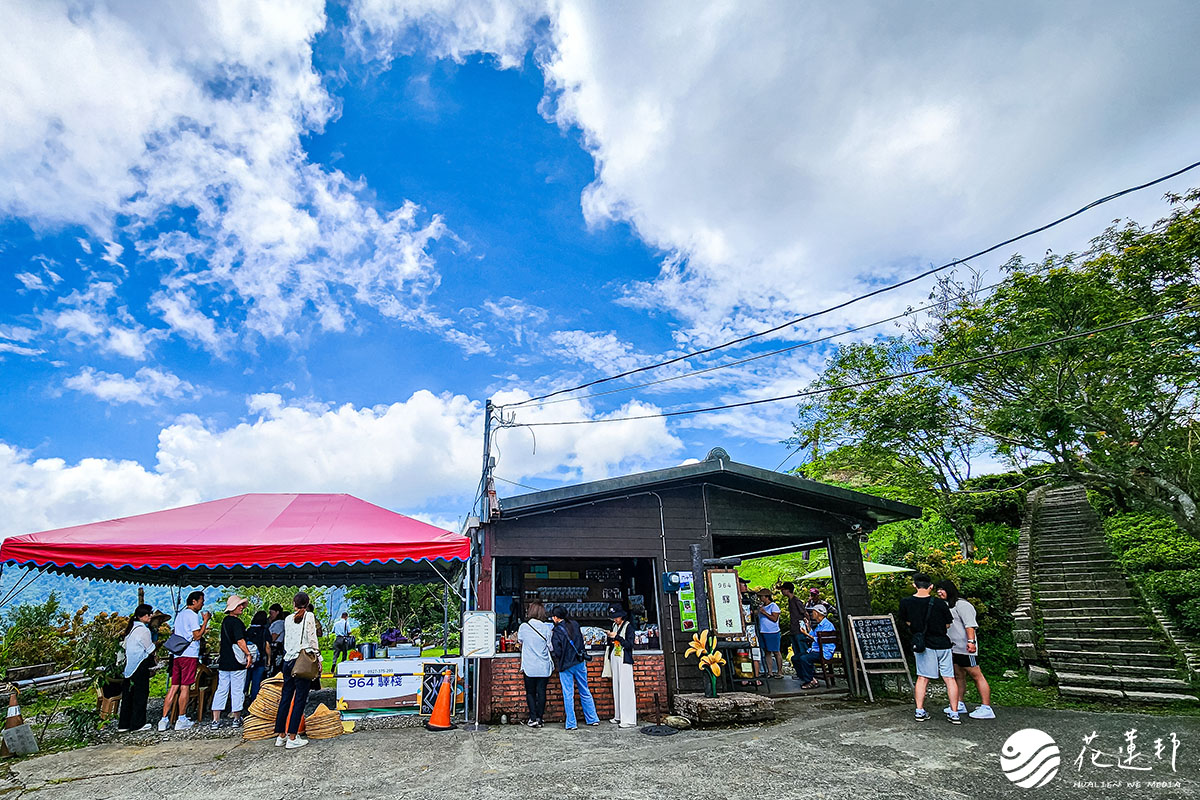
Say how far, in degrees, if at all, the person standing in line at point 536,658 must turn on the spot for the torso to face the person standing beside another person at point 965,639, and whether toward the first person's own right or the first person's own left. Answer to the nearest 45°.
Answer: approximately 90° to the first person's own right

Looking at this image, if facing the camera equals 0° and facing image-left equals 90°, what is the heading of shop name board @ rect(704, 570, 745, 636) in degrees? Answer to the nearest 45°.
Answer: approximately 0°

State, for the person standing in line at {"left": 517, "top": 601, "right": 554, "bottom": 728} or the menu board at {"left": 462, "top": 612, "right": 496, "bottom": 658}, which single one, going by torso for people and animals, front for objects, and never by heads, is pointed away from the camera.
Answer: the person standing in line

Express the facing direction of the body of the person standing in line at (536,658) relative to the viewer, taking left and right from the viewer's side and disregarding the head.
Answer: facing away from the viewer

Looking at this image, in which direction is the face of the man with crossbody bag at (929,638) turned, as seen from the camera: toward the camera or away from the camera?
away from the camera

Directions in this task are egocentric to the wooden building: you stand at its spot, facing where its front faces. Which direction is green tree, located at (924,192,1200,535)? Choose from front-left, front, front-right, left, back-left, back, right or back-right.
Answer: left

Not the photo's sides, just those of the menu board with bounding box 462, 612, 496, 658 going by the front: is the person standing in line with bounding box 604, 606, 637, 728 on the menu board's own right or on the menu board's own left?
on the menu board's own left

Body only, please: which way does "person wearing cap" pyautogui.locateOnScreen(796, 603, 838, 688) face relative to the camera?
to the viewer's left

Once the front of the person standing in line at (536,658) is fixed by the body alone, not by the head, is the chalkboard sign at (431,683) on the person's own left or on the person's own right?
on the person's own left

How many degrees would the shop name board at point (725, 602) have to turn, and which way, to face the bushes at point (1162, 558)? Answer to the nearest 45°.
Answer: approximately 135° to its left

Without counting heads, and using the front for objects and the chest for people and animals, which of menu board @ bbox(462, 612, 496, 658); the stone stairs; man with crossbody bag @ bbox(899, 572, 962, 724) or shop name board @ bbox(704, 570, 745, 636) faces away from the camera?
the man with crossbody bag

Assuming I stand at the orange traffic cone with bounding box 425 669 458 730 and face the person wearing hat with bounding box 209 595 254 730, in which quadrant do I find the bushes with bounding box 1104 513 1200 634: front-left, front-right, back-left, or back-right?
back-right
